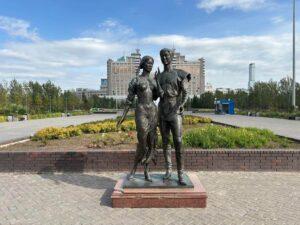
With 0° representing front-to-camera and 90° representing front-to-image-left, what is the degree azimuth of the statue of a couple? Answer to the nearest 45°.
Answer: approximately 0°

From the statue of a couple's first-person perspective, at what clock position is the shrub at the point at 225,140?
The shrub is roughly at 7 o'clock from the statue of a couple.

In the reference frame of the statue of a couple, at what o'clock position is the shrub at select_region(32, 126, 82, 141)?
The shrub is roughly at 5 o'clock from the statue of a couple.

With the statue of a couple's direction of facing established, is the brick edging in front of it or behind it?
behind
